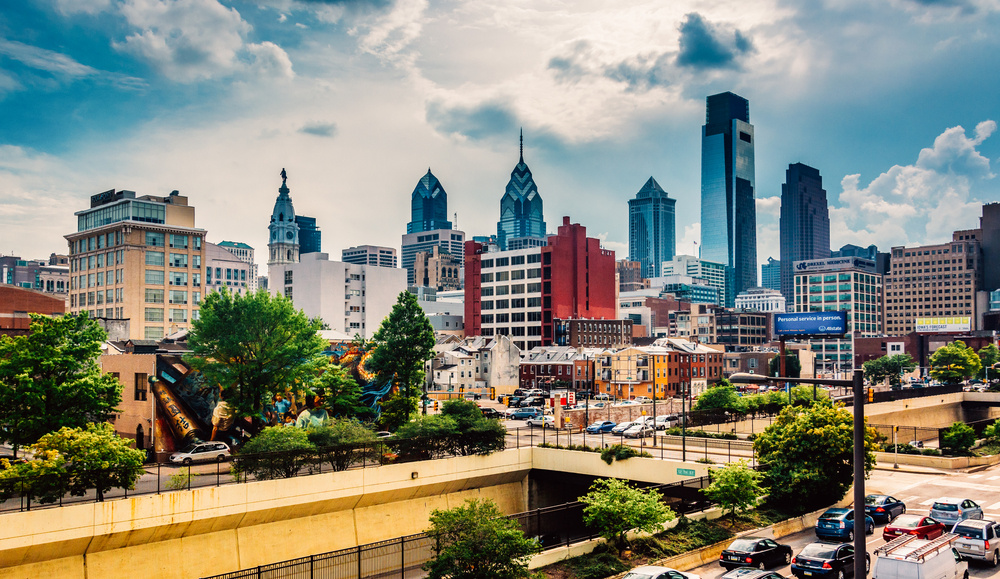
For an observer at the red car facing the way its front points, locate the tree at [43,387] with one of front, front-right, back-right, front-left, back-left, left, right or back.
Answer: back-left

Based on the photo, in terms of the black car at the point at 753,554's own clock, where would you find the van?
The van is roughly at 3 o'clock from the black car.

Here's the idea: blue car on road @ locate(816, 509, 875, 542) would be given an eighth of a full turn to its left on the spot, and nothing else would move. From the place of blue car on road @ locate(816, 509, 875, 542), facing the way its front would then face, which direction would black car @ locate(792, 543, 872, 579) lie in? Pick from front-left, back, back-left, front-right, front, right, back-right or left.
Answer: back
